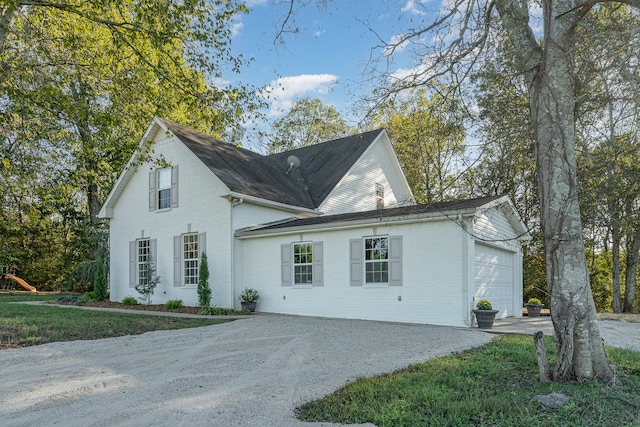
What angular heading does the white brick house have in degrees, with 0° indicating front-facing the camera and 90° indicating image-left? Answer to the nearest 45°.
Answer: approximately 45°

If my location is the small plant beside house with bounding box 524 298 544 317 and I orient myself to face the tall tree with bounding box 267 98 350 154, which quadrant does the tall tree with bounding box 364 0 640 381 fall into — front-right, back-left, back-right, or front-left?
back-left

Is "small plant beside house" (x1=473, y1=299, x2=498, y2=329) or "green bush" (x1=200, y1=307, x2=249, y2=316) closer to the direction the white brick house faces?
the green bush

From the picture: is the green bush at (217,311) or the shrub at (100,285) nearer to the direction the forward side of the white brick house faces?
the green bush

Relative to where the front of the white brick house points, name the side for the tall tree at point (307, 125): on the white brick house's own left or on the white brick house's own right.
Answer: on the white brick house's own right
